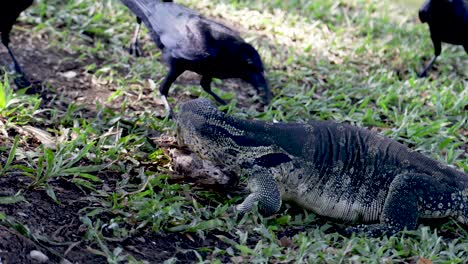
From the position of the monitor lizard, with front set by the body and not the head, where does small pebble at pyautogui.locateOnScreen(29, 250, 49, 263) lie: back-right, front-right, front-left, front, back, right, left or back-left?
front-left

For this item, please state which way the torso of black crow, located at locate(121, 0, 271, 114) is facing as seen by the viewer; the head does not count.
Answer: to the viewer's right

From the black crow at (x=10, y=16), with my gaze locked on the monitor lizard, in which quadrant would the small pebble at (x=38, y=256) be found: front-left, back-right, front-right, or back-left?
front-right

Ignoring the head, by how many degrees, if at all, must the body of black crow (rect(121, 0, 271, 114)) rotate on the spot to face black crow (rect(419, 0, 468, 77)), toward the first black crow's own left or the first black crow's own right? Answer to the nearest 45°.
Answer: approximately 45° to the first black crow's own left

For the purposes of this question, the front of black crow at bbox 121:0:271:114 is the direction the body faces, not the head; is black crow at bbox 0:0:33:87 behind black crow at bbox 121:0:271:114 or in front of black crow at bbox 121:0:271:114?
behind

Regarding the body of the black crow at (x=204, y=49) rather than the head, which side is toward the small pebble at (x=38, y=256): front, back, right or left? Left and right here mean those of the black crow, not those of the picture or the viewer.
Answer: right

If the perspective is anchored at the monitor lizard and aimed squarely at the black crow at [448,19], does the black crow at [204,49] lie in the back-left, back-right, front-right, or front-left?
front-left

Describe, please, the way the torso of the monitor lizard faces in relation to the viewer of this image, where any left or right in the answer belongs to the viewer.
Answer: facing to the left of the viewer

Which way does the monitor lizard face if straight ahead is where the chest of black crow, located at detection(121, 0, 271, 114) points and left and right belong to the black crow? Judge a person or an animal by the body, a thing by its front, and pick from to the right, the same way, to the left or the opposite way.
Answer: the opposite way
